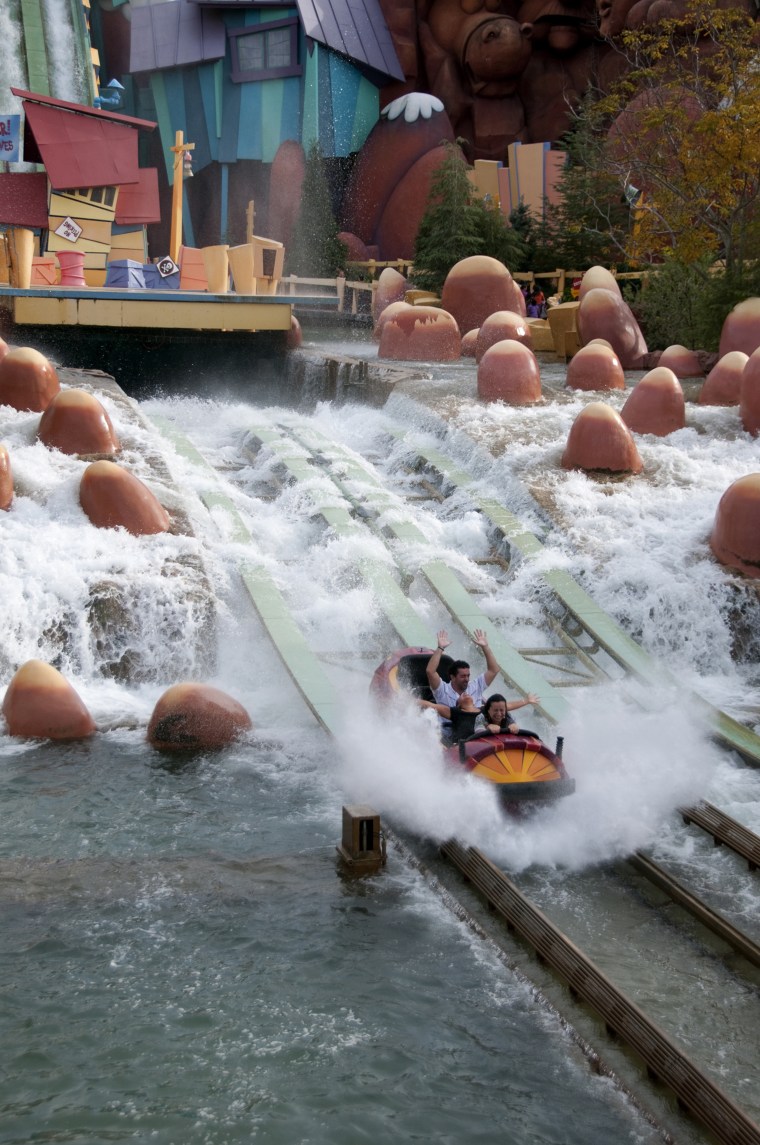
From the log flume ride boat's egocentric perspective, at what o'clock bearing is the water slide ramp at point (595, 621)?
The water slide ramp is roughly at 8 o'clock from the log flume ride boat.

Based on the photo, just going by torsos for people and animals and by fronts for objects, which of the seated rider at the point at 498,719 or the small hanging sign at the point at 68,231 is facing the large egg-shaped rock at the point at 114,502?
the small hanging sign

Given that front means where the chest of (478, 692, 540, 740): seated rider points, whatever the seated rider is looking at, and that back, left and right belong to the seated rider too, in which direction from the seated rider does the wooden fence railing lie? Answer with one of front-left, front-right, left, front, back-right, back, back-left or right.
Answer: back-left

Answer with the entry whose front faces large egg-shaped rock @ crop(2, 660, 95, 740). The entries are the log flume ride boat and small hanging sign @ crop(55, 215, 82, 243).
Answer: the small hanging sign

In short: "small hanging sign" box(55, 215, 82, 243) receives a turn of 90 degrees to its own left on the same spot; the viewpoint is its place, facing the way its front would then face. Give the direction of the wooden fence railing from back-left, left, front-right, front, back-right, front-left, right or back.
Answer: front-left

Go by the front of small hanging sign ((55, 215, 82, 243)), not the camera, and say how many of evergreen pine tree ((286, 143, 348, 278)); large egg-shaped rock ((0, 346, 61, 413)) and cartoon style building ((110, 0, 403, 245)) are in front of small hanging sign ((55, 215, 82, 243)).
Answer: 1

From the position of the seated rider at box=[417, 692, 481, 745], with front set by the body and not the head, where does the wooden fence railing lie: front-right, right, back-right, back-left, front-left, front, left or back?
back-left

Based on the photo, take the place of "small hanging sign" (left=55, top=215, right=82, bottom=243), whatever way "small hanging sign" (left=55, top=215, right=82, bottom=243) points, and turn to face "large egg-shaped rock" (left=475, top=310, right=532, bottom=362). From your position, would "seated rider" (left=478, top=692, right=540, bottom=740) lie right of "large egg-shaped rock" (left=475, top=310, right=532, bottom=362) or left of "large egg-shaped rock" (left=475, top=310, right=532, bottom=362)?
right

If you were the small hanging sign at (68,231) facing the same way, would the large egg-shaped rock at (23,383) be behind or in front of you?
in front

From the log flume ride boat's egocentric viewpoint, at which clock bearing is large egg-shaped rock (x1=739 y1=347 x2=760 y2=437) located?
The large egg-shaped rock is roughly at 8 o'clock from the log flume ride boat.
